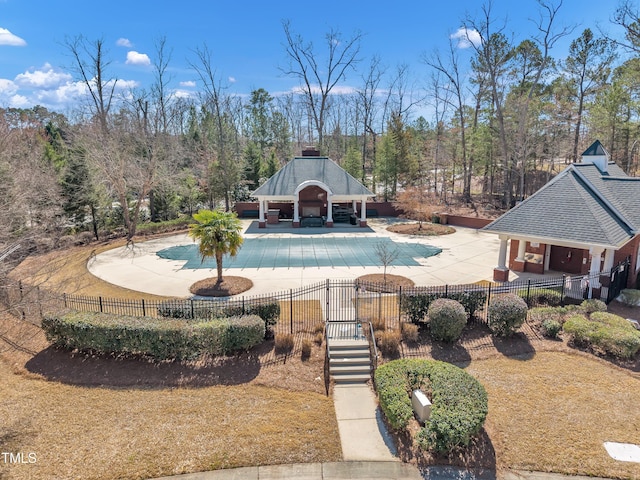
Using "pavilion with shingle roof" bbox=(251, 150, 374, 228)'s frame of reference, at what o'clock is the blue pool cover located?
The blue pool cover is roughly at 12 o'clock from the pavilion with shingle roof.

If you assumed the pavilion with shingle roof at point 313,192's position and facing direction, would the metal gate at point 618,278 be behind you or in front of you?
in front

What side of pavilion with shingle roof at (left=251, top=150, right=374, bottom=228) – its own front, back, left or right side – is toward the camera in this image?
front

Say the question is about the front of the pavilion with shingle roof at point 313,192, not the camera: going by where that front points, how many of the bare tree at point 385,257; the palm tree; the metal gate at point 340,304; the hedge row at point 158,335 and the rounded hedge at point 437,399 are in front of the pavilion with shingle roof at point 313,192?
5

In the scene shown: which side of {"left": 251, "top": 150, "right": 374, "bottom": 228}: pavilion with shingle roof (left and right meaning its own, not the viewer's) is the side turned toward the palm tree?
front

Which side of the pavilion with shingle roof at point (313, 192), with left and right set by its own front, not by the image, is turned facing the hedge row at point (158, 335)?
front
